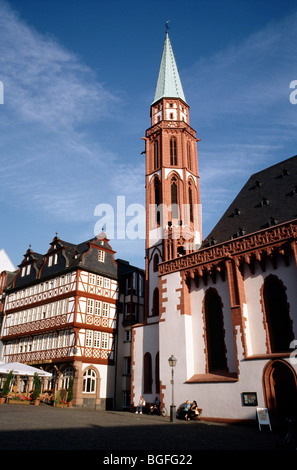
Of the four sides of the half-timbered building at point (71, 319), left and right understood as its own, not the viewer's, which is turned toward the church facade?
left

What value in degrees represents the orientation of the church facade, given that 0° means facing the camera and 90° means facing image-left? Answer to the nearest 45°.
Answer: approximately 45°

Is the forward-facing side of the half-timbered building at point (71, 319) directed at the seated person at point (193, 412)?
no

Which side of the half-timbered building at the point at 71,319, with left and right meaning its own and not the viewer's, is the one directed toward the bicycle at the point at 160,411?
left

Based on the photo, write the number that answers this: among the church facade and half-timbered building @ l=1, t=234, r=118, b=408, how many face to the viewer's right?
0

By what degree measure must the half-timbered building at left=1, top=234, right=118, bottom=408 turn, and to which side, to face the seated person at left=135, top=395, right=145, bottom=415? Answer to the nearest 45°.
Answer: approximately 90° to its left

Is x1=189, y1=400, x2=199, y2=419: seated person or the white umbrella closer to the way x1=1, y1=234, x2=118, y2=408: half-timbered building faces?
the white umbrella

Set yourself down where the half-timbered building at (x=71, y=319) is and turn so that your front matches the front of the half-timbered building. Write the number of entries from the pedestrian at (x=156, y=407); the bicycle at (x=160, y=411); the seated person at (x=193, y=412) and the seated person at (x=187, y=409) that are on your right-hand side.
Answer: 0

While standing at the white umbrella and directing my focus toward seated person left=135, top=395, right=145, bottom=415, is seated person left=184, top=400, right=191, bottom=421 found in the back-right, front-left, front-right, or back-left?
front-right

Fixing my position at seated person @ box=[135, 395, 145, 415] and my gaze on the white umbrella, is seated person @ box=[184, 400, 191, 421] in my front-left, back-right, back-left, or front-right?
back-left
